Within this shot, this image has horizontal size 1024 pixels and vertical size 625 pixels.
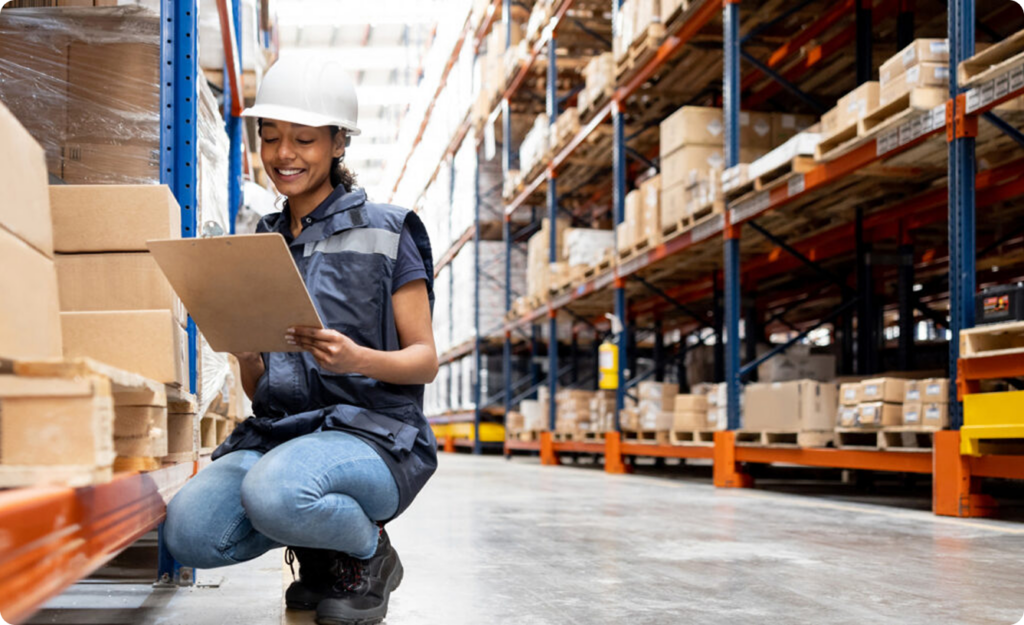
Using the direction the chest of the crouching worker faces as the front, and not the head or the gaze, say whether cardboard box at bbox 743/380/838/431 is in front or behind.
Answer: behind

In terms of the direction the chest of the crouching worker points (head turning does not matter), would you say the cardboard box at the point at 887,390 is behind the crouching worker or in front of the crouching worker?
behind

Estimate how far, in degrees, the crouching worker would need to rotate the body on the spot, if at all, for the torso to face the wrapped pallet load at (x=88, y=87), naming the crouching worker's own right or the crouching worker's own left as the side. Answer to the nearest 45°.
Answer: approximately 90° to the crouching worker's own right

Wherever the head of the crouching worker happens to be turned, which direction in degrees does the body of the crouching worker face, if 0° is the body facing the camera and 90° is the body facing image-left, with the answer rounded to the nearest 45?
approximately 45°
